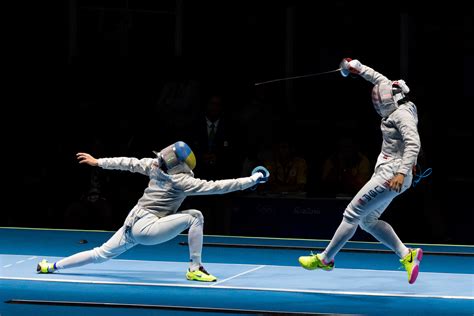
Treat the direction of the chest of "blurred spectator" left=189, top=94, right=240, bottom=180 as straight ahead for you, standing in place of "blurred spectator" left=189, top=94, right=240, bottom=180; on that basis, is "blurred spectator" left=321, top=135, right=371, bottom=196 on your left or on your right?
on your left

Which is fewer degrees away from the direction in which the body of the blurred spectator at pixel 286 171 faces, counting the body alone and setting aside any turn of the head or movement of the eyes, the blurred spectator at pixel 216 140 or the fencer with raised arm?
the fencer with raised arm

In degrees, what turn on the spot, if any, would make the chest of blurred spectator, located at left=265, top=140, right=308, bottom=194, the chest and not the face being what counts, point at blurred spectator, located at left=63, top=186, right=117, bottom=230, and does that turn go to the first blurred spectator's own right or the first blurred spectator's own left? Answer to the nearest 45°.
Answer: approximately 90° to the first blurred spectator's own right

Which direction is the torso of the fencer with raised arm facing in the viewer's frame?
to the viewer's left

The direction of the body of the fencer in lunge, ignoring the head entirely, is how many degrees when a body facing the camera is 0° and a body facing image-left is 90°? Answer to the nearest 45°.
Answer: approximately 270°

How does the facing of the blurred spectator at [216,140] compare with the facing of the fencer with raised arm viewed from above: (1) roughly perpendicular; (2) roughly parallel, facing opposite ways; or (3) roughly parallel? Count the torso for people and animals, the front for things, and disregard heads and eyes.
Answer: roughly perpendicular

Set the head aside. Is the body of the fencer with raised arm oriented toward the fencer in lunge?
yes

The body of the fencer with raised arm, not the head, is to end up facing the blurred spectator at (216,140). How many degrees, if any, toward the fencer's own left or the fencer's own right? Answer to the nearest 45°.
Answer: approximately 45° to the fencer's own right

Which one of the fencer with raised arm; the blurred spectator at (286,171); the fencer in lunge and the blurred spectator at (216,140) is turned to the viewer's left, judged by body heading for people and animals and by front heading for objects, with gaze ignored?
the fencer with raised arm

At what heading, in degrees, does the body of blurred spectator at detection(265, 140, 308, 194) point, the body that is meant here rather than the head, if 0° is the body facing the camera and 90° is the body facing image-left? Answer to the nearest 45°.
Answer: approximately 0°

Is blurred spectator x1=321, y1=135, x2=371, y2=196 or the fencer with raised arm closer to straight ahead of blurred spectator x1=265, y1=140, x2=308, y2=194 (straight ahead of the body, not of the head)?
the fencer with raised arm
